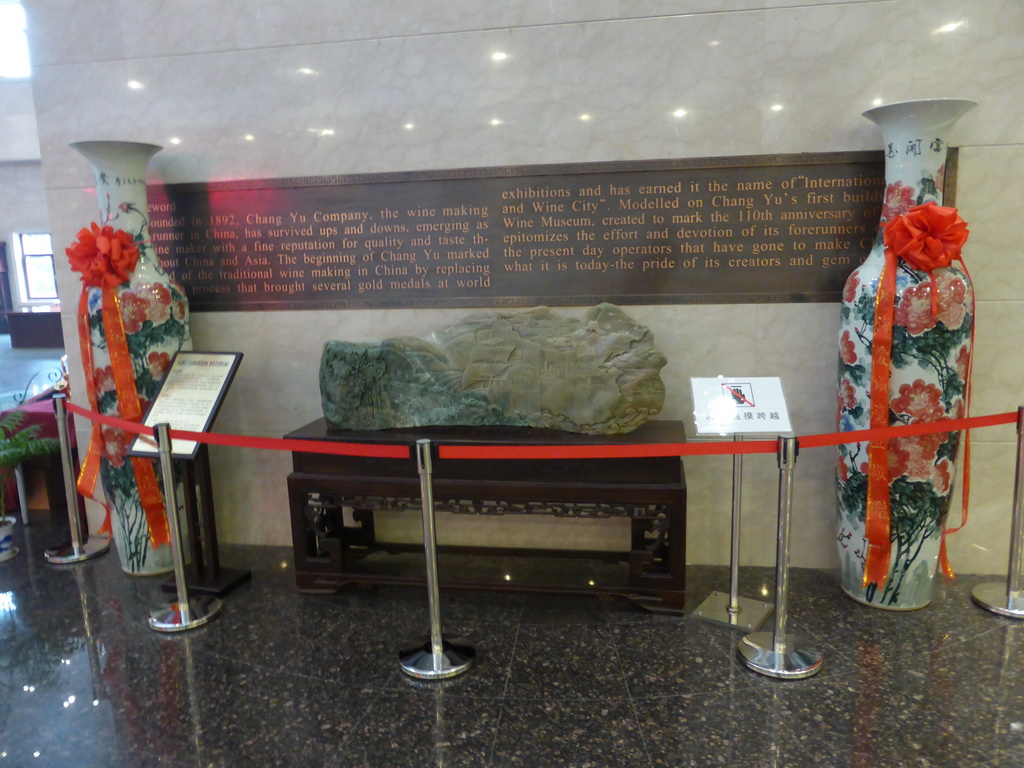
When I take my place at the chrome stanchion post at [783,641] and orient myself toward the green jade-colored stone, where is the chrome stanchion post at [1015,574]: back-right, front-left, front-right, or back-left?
back-right

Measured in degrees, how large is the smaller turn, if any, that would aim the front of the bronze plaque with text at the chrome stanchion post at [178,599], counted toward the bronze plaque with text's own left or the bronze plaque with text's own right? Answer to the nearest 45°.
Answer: approximately 45° to the bronze plaque with text's own right

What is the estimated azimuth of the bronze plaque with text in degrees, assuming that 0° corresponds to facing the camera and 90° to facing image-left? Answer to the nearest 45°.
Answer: approximately 0°

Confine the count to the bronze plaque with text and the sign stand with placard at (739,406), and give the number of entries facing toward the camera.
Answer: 2

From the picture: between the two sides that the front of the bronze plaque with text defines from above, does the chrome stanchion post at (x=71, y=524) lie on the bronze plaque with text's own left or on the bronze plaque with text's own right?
on the bronze plaque with text's own right

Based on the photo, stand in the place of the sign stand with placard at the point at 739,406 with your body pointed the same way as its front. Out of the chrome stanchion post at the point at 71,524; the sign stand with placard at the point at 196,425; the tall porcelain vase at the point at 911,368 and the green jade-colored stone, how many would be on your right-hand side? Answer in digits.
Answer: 3

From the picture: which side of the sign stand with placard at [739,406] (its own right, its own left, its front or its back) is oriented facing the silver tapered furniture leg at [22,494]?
right

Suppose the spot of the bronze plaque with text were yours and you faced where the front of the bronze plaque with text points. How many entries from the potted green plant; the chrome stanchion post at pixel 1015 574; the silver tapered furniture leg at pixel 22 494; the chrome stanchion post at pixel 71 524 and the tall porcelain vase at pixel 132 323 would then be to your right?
4

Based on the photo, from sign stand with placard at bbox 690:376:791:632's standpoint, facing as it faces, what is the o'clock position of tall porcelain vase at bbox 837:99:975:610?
The tall porcelain vase is roughly at 8 o'clock from the sign stand with placard.

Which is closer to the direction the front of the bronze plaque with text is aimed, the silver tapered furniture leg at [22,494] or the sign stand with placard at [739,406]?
the sign stand with placard

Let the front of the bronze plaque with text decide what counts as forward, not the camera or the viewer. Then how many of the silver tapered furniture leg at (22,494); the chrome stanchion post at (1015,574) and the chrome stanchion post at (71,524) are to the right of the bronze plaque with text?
2

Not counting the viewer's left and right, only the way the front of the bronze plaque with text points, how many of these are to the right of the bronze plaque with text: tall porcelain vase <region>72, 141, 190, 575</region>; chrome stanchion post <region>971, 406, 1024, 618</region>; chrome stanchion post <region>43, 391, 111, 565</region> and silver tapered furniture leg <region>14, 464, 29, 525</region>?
3

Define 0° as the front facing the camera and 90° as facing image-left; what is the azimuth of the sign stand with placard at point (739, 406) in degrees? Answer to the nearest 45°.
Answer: approximately 0°
